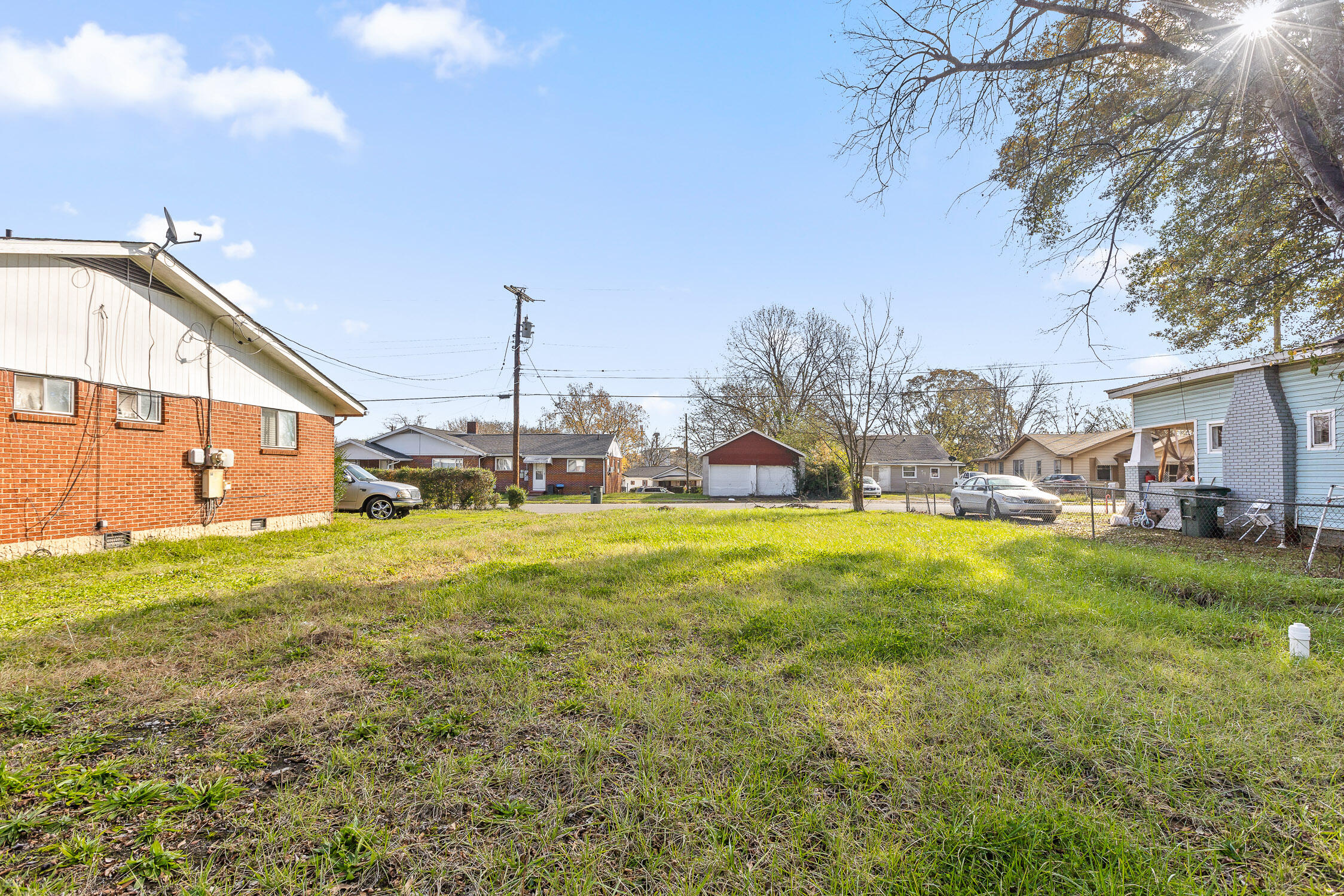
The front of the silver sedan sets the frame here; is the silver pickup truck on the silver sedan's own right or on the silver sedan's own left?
on the silver sedan's own right

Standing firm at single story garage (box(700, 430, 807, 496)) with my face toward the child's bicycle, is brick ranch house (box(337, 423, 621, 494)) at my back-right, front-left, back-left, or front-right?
back-right

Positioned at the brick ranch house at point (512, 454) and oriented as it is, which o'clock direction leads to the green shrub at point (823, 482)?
The green shrub is roughly at 10 o'clock from the brick ranch house.

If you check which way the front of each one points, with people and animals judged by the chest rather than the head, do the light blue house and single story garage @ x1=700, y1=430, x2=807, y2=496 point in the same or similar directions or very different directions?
very different directions

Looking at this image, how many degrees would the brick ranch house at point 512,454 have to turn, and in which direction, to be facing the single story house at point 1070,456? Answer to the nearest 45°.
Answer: approximately 90° to its left

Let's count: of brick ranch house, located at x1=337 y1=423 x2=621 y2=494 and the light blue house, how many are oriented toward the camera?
1

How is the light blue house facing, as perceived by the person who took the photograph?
facing away from the viewer and to the left of the viewer

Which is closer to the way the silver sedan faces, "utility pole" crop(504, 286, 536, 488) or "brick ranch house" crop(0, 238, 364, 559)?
the brick ranch house
